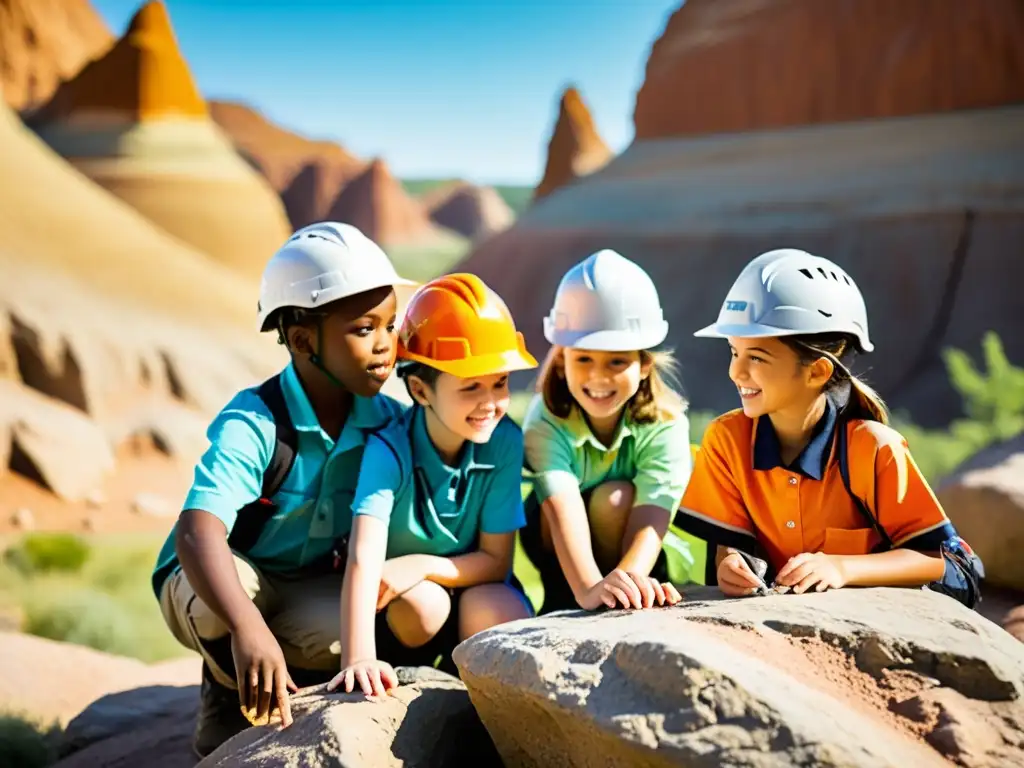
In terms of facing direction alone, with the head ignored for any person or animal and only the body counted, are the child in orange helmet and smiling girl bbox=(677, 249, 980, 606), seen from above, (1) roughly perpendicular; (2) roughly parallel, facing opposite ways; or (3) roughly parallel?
roughly perpendicular

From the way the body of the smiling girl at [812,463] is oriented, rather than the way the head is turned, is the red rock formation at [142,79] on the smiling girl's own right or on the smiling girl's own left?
on the smiling girl's own right

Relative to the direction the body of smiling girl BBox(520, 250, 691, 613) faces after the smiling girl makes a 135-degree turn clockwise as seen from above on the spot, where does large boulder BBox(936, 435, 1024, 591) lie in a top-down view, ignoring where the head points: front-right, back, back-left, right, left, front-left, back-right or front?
right

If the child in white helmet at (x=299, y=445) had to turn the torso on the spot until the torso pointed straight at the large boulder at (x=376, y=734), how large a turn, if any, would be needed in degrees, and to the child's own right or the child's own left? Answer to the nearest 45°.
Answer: approximately 45° to the child's own right

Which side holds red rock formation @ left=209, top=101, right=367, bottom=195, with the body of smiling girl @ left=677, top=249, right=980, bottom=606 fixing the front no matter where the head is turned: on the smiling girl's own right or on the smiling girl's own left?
on the smiling girl's own right

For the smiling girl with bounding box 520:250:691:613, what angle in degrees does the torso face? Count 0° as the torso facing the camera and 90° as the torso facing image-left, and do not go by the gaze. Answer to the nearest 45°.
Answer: approximately 0°

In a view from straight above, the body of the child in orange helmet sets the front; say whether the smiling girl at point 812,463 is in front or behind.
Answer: in front

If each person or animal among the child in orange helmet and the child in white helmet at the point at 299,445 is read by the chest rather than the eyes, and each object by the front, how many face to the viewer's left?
0

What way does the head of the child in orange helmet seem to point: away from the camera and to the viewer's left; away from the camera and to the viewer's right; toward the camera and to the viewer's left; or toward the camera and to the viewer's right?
toward the camera and to the viewer's right

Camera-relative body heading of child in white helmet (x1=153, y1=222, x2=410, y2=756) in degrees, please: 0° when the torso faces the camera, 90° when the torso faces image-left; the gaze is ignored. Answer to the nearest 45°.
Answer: approximately 315°
